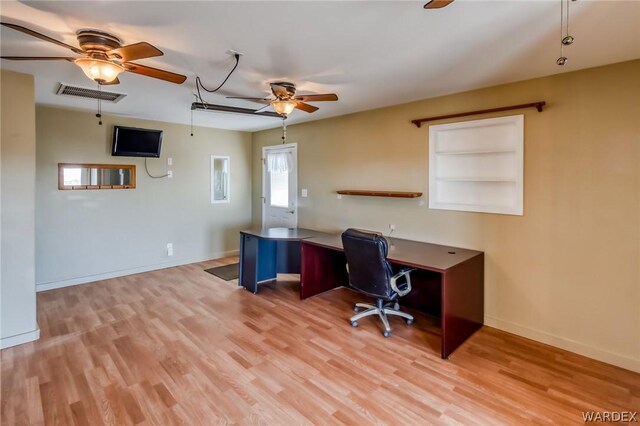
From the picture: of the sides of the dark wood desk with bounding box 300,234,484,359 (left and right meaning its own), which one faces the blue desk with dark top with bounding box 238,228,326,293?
right

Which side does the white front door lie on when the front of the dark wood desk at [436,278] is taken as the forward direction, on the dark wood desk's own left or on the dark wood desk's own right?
on the dark wood desk's own right

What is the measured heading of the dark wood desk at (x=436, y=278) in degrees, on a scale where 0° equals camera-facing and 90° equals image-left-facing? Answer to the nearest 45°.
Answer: approximately 45°

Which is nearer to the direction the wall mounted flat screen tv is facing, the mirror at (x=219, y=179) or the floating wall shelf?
the floating wall shelf

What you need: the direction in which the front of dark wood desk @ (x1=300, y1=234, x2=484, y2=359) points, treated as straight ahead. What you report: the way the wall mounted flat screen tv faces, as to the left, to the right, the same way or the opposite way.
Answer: to the left

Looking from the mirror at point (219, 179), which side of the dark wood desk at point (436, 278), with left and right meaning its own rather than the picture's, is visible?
right

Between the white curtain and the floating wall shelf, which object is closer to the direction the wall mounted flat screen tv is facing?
the floating wall shelf

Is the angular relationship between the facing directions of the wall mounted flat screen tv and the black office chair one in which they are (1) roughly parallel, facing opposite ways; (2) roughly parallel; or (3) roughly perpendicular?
roughly perpendicular

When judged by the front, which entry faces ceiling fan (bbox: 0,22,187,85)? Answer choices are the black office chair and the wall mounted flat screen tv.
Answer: the wall mounted flat screen tv

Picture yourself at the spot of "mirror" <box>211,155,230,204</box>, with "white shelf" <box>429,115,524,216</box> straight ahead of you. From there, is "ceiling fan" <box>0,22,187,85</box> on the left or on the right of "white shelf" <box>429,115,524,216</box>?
right

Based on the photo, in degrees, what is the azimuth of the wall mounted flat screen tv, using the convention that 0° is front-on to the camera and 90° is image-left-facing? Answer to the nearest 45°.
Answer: approximately 0°

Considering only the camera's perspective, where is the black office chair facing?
facing away from the viewer and to the right of the viewer

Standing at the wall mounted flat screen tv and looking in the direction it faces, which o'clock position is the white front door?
The white front door is roughly at 9 o'clock from the wall mounted flat screen tv.

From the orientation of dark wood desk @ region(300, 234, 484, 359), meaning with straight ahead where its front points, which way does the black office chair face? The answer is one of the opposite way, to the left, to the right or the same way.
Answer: the opposite way
